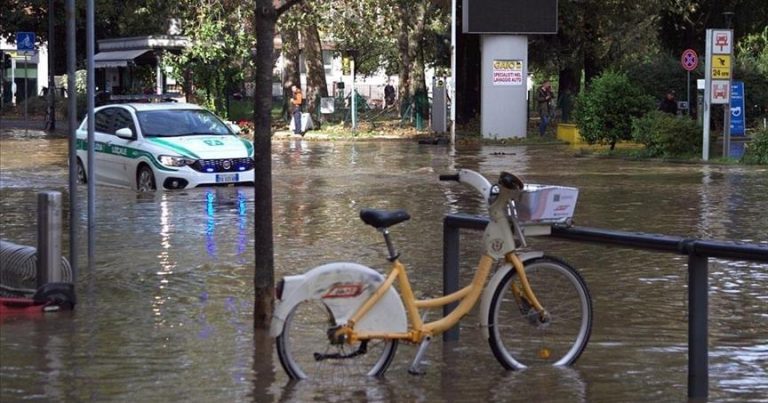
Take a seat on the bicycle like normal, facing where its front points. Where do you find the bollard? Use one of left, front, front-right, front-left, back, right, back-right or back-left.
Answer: back-left

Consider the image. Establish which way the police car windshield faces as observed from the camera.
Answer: facing the viewer and to the right of the viewer

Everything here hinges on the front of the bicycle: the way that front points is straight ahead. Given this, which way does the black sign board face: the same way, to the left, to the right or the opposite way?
to the right

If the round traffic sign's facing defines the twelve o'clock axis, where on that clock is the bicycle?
The bicycle is roughly at 12 o'clock from the round traffic sign.

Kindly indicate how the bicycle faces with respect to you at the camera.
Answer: facing to the right of the viewer

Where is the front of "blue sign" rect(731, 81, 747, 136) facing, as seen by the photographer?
facing the viewer

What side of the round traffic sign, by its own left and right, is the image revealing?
front

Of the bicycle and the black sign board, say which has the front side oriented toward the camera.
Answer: the black sign board

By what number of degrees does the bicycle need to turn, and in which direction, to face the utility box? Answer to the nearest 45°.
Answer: approximately 90° to its left

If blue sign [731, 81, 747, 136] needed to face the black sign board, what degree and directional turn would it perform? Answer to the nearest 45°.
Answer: approximately 135° to its right

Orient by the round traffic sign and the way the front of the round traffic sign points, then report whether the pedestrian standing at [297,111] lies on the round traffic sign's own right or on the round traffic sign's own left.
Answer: on the round traffic sign's own right

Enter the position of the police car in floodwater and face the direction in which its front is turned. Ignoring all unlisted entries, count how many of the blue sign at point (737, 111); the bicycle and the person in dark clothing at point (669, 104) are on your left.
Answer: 2

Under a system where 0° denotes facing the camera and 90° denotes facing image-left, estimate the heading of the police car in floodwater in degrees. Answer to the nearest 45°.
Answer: approximately 315°

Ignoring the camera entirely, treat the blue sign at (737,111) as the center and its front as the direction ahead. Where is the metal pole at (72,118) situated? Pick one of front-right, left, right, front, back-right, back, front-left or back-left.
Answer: front

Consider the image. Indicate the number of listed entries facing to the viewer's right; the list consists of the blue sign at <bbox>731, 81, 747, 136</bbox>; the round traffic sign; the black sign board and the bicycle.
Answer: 1

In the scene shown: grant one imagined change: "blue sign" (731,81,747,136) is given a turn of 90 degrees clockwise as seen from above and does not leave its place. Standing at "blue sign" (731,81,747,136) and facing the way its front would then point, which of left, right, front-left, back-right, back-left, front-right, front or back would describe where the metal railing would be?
left
